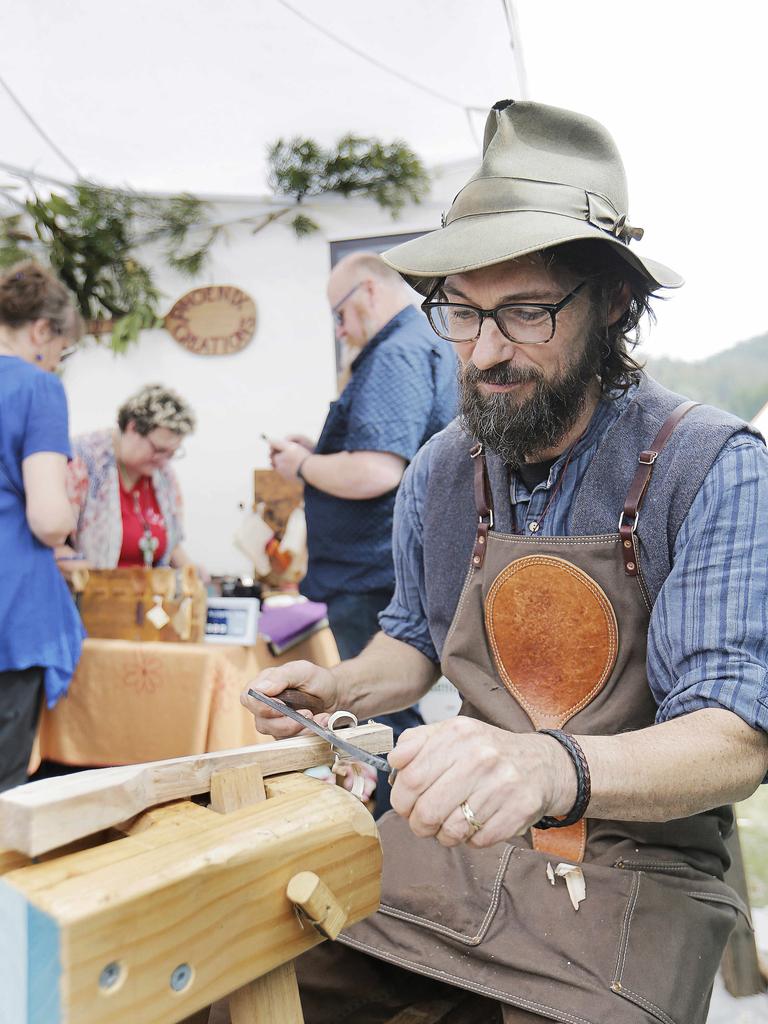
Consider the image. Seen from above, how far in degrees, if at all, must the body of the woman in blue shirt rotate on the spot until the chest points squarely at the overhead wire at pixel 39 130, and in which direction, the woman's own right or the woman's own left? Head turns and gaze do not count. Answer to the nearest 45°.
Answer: approximately 45° to the woman's own left

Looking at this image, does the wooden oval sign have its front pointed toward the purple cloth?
yes

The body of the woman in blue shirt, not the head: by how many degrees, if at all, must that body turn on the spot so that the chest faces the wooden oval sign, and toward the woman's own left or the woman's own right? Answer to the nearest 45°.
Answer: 0° — they already face it

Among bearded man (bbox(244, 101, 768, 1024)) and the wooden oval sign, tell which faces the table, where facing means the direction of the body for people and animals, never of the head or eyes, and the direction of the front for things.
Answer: the wooden oval sign

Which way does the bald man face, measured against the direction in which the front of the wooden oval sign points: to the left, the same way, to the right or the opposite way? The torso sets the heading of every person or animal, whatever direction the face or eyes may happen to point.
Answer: to the right

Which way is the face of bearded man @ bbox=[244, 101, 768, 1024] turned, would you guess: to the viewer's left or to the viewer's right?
to the viewer's left

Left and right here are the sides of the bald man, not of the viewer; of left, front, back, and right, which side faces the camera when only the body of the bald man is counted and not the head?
left

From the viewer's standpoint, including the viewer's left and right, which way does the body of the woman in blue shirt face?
facing away from the viewer and to the right of the viewer
